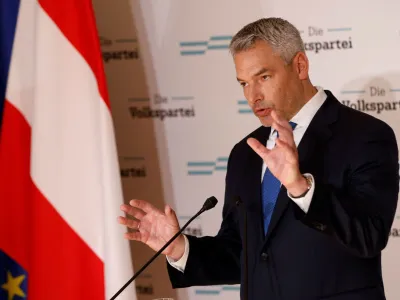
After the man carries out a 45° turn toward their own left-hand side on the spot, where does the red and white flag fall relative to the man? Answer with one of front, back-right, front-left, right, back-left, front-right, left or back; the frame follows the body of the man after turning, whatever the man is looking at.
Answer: back-right

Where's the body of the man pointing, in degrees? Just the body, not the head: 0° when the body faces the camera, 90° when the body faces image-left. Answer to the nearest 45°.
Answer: approximately 45°
